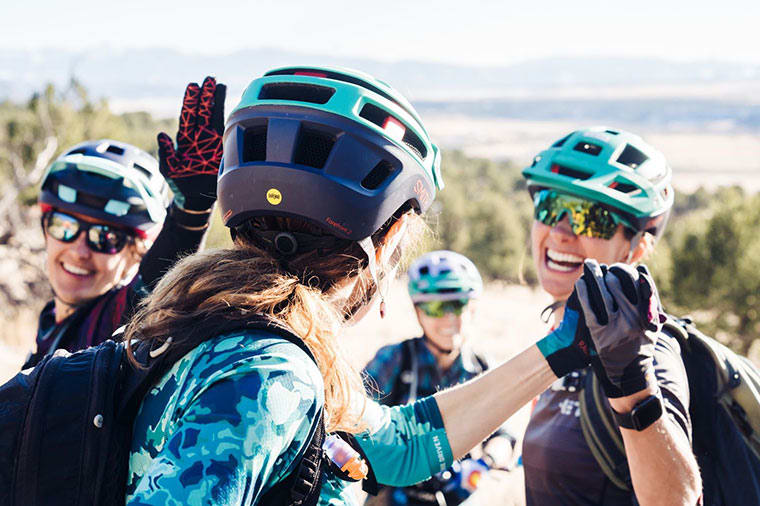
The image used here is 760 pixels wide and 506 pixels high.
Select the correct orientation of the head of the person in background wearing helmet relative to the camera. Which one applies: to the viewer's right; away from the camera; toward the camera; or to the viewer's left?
toward the camera

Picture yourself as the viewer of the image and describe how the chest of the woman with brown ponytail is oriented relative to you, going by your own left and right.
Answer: facing away from the viewer and to the right of the viewer

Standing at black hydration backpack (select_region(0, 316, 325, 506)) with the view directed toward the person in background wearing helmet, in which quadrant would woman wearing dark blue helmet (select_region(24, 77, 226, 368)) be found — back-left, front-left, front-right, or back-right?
front-left

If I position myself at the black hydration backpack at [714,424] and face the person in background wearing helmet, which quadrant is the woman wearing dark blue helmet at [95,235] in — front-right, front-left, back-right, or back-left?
front-left

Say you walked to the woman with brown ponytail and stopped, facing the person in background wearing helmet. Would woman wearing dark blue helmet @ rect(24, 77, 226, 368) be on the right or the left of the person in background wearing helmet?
left

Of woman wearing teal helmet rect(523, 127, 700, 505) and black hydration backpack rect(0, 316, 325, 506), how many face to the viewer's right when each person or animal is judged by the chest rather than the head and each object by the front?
0

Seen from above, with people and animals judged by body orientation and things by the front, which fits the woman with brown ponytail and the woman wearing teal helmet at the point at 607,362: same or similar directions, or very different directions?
very different directions

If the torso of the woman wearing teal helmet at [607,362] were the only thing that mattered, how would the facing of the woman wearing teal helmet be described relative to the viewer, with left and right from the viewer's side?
facing the viewer and to the left of the viewer

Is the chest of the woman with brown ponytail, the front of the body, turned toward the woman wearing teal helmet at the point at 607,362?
yes

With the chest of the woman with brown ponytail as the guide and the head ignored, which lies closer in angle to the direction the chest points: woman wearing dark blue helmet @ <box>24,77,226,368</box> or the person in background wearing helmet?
the person in background wearing helmet

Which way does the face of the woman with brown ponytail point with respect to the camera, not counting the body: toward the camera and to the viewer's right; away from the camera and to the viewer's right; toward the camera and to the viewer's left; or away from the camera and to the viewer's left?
away from the camera and to the viewer's right

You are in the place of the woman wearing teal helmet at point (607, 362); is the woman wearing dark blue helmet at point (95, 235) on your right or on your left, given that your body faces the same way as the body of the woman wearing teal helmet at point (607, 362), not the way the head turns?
on your right

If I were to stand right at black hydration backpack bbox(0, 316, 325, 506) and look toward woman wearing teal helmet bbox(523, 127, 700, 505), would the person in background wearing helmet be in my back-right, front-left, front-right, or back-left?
front-left

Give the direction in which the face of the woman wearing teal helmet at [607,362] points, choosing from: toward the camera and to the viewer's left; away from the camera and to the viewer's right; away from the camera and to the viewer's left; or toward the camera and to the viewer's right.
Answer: toward the camera and to the viewer's left

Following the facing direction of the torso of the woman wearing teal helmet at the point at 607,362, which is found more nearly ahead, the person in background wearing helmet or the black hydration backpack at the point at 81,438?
the black hydration backpack
